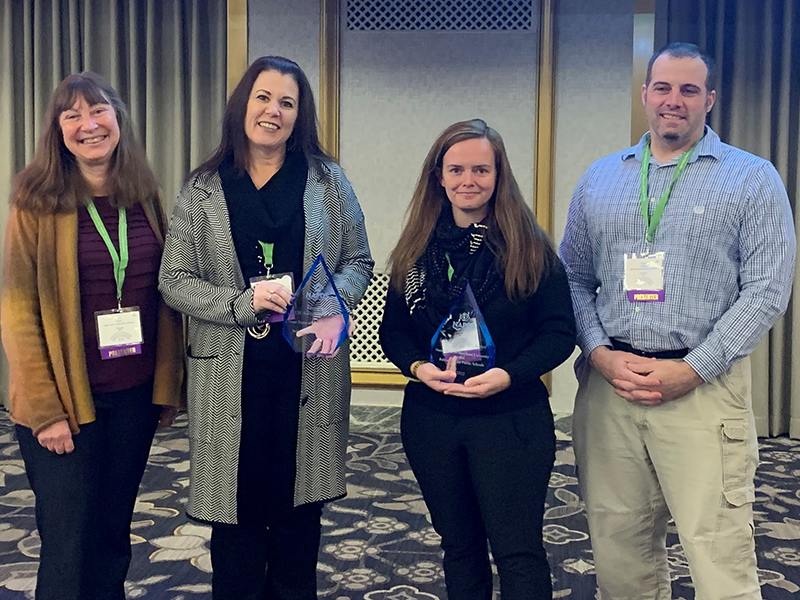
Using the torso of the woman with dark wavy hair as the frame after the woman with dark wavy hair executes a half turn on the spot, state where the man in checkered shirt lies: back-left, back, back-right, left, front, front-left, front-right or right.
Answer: right

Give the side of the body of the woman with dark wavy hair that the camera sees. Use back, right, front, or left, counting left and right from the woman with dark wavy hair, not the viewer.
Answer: front

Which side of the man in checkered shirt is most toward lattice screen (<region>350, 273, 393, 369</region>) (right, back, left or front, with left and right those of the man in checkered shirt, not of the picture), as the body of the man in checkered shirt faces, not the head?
right

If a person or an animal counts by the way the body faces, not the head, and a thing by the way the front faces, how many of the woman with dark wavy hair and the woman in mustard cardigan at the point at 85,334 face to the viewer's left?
0

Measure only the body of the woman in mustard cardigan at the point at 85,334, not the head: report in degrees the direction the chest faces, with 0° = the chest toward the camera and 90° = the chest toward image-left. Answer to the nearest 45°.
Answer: approximately 315°

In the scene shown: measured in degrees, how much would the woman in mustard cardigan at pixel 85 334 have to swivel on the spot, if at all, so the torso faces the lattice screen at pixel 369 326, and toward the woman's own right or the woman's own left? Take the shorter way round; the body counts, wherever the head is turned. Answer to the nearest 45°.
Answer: approximately 90° to the woman's own left

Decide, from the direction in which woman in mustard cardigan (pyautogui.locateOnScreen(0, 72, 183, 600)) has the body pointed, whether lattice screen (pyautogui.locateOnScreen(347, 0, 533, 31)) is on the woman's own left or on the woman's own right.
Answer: on the woman's own left

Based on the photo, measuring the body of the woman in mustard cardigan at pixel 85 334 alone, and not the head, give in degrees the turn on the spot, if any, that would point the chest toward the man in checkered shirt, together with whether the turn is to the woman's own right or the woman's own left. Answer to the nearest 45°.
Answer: approximately 45° to the woman's own left

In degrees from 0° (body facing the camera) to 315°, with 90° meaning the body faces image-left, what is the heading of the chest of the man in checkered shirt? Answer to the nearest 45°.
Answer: approximately 45°
